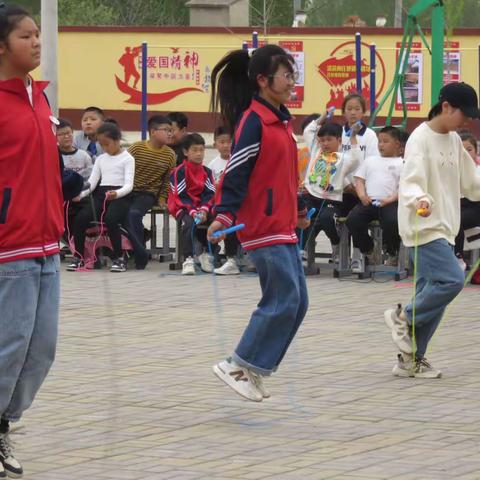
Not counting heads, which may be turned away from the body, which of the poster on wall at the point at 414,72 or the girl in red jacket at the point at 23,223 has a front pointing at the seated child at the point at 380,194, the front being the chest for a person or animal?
the poster on wall

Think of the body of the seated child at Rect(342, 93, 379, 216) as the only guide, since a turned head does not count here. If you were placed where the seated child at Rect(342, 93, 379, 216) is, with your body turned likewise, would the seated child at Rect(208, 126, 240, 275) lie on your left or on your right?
on your right

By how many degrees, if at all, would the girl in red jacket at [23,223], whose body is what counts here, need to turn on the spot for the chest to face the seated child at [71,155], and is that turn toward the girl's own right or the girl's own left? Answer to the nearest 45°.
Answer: approximately 135° to the girl's own left

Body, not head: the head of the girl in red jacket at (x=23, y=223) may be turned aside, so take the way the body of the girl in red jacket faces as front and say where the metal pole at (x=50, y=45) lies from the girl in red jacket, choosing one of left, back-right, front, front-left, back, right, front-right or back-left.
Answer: back-left

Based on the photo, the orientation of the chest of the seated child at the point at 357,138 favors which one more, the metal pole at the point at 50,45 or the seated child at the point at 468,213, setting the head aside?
the seated child

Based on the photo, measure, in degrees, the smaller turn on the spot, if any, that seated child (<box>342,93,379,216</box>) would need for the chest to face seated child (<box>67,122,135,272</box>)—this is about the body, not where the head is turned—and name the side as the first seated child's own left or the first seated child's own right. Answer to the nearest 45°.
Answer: approximately 90° to the first seated child's own right

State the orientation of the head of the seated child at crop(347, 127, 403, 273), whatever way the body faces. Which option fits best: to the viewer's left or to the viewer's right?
to the viewer's left

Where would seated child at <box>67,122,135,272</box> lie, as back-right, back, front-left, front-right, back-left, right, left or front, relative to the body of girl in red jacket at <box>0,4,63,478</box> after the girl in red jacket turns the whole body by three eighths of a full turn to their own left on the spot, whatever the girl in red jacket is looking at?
front

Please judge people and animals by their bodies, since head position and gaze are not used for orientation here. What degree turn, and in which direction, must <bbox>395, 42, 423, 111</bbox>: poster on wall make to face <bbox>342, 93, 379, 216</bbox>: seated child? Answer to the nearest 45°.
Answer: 0° — it already faces them

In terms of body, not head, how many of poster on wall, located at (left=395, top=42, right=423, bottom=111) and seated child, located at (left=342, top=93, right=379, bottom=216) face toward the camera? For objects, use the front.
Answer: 2

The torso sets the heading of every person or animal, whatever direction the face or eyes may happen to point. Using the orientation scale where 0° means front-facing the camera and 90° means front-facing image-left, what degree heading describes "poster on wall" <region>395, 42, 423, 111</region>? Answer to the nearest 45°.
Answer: approximately 0°

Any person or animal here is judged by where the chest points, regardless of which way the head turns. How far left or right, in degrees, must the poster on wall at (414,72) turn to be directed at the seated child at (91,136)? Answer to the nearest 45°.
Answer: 0° — it already faces them

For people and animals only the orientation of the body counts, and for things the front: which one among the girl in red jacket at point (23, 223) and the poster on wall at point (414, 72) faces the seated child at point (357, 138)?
the poster on wall
